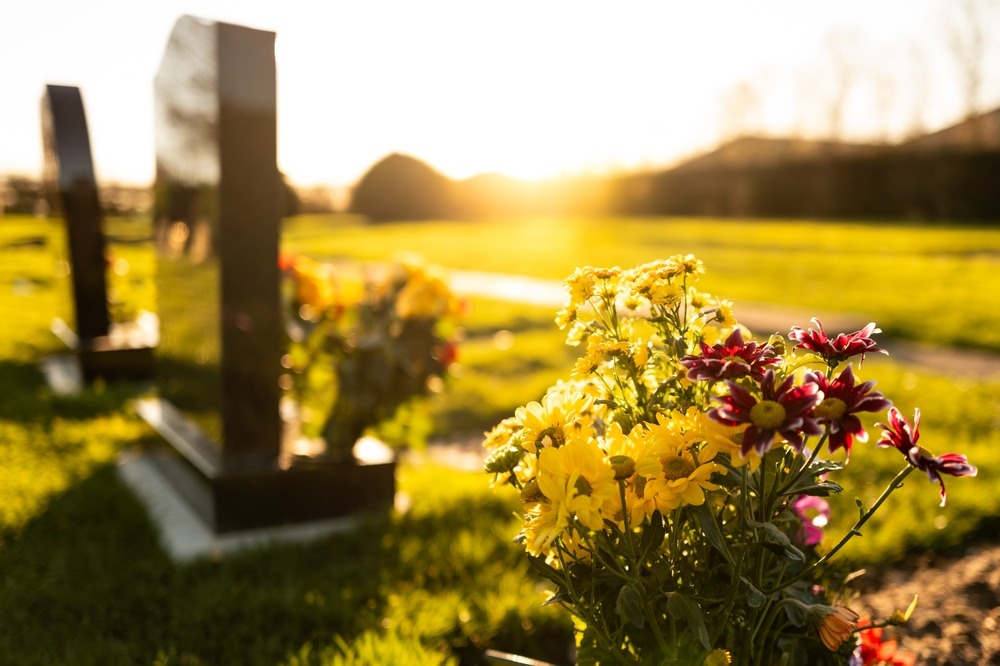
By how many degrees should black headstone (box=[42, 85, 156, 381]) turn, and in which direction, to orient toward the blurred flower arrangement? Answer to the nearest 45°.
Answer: approximately 90° to its right

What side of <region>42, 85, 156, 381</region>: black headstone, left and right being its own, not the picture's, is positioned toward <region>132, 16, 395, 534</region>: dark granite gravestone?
right

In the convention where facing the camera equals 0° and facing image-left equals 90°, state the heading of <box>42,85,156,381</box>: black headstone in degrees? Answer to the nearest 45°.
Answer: approximately 270°

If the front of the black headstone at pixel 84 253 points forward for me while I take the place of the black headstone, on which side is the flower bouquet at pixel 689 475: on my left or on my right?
on my right
